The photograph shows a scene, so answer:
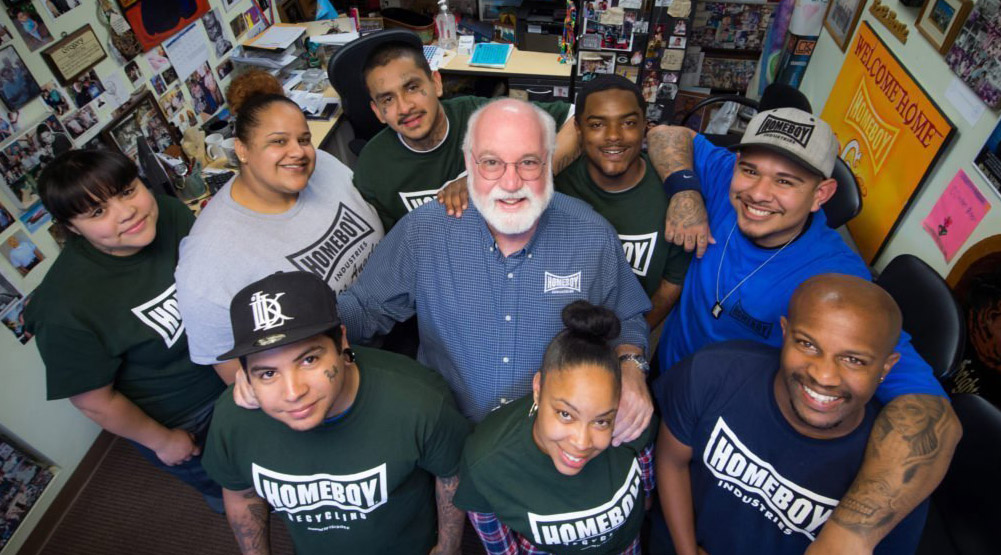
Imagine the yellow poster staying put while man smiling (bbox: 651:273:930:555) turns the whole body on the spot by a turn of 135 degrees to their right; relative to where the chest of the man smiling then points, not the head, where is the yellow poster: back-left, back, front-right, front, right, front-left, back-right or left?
front-right

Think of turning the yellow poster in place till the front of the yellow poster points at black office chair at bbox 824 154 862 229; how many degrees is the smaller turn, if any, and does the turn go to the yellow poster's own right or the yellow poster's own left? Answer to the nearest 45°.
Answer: approximately 45° to the yellow poster's own left

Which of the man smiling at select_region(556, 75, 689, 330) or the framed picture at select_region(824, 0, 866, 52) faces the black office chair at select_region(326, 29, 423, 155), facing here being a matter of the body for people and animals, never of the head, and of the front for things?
the framed picture

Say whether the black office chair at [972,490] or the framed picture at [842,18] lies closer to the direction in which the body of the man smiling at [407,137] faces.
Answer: the black office chair

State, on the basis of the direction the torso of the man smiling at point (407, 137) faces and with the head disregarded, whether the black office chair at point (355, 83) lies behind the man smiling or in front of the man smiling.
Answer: behind

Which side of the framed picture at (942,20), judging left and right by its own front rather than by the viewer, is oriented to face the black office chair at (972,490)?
left

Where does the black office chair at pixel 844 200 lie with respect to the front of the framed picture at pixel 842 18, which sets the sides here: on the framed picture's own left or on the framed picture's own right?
on the framed picture's own left

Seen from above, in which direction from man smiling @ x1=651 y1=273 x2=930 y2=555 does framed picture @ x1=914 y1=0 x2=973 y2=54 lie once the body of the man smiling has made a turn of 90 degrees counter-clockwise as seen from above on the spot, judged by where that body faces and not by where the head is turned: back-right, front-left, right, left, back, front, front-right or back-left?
left
